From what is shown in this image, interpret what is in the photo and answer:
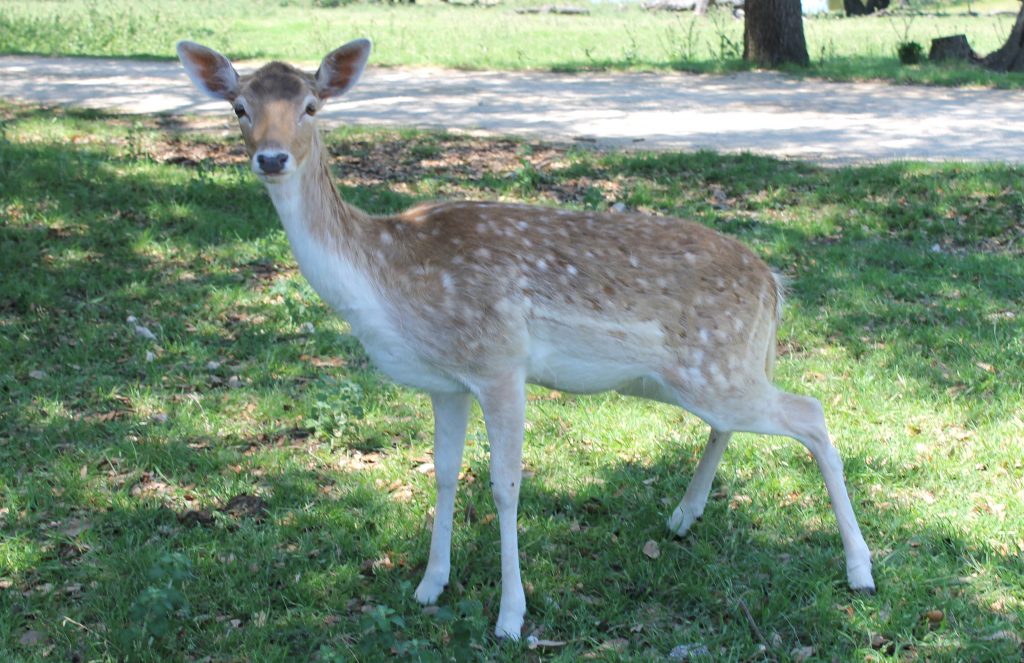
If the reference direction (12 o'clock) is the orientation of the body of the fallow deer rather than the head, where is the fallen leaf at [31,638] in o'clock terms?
The fallen leaf is roughly at 1 o'clock from the fallow deer.

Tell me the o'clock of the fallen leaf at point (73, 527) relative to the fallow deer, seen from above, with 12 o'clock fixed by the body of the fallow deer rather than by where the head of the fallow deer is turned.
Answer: The fallen leaf is roughly at 2 o'clock from the fallow deer.

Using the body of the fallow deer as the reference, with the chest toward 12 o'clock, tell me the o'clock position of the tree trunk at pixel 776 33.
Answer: The tree trunk is roughly at 5 o'clock from the fallow deer.

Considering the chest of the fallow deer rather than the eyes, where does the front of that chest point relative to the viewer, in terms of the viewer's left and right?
facing the viewer and to the left of the viewer

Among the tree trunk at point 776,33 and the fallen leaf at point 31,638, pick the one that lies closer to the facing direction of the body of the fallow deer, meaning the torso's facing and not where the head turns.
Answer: the fallen leaf

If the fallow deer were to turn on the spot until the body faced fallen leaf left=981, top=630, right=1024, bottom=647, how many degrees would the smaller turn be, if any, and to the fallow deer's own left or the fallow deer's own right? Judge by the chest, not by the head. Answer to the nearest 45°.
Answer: approximately 135° to the fallow deer's own left

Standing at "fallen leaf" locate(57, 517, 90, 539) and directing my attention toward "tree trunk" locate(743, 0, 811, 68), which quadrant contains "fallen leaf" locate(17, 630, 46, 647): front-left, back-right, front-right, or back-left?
back-right

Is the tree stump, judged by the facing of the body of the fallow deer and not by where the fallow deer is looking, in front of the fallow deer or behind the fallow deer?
behind
